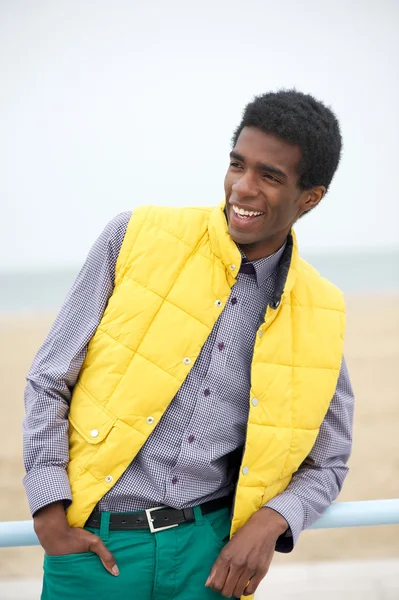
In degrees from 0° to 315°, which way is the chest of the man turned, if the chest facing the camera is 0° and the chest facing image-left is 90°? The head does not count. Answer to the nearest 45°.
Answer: approximately 0°
